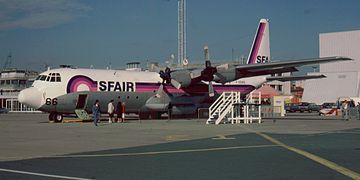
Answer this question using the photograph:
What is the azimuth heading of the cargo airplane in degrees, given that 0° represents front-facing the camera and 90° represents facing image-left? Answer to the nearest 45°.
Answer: approximately 45°
